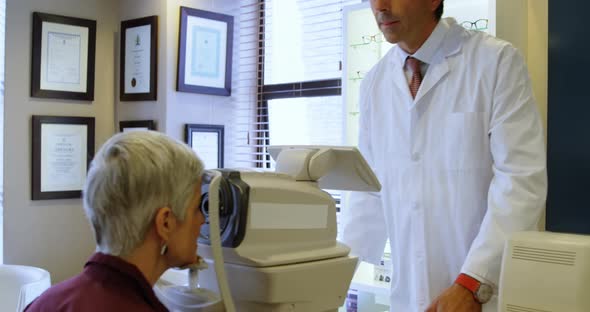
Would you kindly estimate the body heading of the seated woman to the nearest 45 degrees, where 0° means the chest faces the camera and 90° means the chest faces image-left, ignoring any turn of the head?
approximately 225°

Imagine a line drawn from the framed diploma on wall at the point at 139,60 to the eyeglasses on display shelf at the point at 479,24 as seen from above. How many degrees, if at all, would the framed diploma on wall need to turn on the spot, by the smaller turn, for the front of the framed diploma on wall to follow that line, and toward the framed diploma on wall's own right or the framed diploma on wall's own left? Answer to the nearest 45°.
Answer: approximately 90° to the framed diploma on wall's own left

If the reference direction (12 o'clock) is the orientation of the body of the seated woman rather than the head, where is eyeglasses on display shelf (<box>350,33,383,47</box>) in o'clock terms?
The eyeglasses on display shelf is roughly at 12 o'clock from the seated woman.

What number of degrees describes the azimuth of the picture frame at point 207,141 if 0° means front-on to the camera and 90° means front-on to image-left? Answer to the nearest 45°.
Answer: approximately 0°

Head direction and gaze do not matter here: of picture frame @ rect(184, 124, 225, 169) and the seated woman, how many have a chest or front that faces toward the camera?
1

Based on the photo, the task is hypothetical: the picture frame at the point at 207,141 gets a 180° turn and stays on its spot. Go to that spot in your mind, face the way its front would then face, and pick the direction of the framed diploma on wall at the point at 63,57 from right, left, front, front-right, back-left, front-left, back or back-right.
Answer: left

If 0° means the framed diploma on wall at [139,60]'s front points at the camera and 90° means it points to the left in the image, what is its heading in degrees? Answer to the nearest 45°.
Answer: approximately 45°

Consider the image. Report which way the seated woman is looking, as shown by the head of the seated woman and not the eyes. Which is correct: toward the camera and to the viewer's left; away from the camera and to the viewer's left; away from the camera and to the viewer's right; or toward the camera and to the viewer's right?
away from the camera and to the viewer's right

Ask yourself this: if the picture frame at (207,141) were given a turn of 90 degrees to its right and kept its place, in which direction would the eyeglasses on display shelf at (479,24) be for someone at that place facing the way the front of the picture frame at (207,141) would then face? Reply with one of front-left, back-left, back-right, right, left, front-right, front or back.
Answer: back-left

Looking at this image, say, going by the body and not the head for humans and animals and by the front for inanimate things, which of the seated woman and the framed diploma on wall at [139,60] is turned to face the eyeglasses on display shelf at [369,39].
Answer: the seated woman

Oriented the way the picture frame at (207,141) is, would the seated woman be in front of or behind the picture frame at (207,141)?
in front
